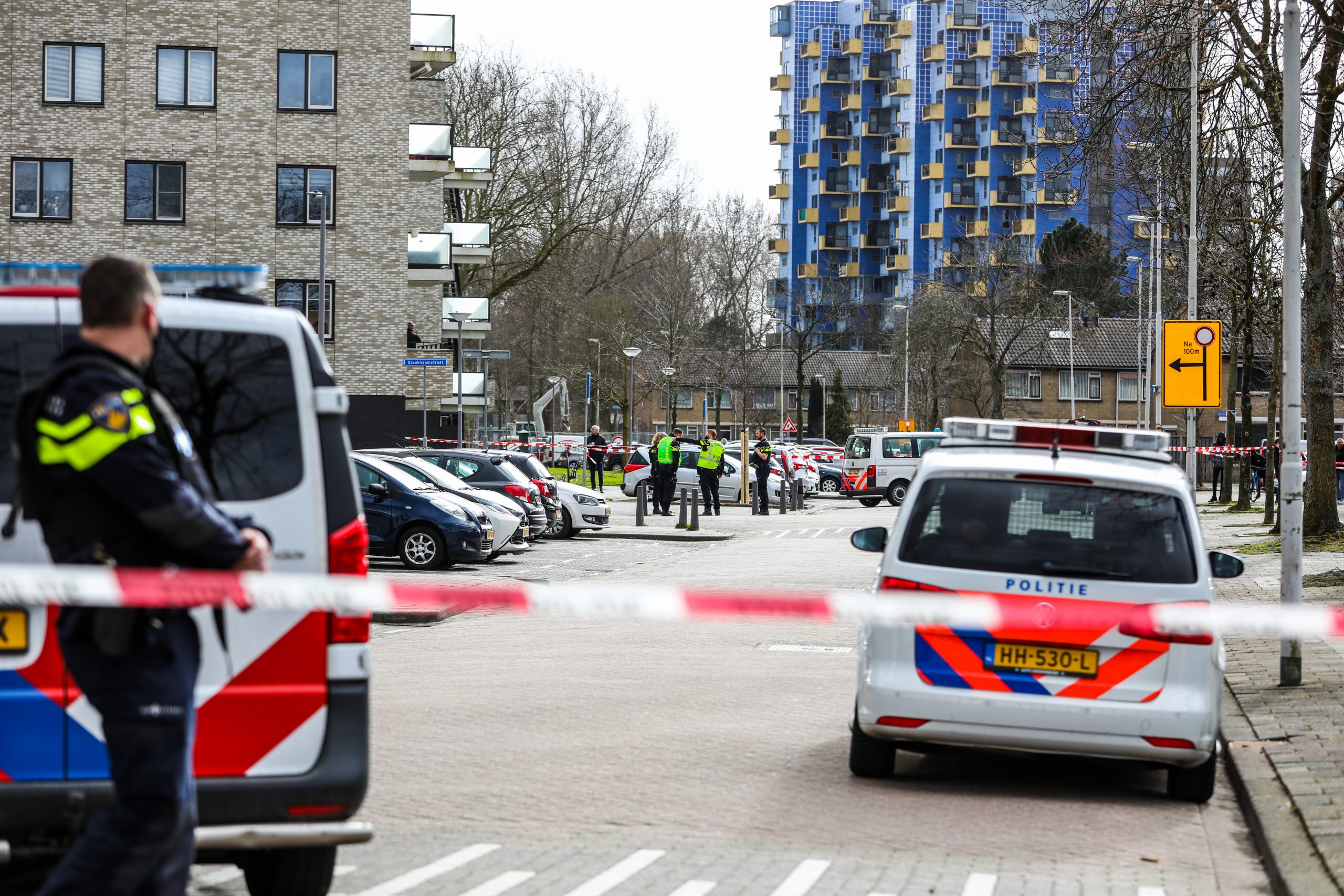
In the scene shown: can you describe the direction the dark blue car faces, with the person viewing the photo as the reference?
facing to the right of the viewer

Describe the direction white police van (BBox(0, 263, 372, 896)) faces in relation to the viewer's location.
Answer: facing away from the viewer

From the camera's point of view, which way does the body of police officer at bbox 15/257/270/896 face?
to the viewer's right

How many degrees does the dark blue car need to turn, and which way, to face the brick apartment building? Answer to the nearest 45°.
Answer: approximately 90° to its left

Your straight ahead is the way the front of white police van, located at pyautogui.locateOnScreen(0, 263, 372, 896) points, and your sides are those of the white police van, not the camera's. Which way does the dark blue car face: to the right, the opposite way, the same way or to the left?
to the right

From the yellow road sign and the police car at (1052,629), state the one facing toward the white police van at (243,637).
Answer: the yellow road sign

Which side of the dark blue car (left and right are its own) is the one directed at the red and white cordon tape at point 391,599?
right

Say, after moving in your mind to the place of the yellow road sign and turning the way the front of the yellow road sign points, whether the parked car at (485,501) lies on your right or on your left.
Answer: on your right

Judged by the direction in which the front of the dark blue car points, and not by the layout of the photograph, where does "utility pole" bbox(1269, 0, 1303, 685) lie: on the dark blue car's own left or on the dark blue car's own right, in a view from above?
on the dark blue car's own right

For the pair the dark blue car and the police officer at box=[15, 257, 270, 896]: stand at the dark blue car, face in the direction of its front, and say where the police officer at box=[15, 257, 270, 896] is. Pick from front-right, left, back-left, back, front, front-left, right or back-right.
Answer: right

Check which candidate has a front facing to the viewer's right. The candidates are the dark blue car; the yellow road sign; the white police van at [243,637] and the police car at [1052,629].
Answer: the dark blue car

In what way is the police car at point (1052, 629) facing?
away from the camera

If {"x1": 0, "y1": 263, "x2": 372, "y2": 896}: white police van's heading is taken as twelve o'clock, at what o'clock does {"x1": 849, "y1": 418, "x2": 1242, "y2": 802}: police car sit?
The police car is roughly at 2 o'clock from the white police van.

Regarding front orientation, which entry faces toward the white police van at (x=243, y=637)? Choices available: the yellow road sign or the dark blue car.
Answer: the yellow road sign

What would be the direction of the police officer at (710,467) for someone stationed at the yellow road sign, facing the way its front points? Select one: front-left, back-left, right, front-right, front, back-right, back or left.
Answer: back-right
